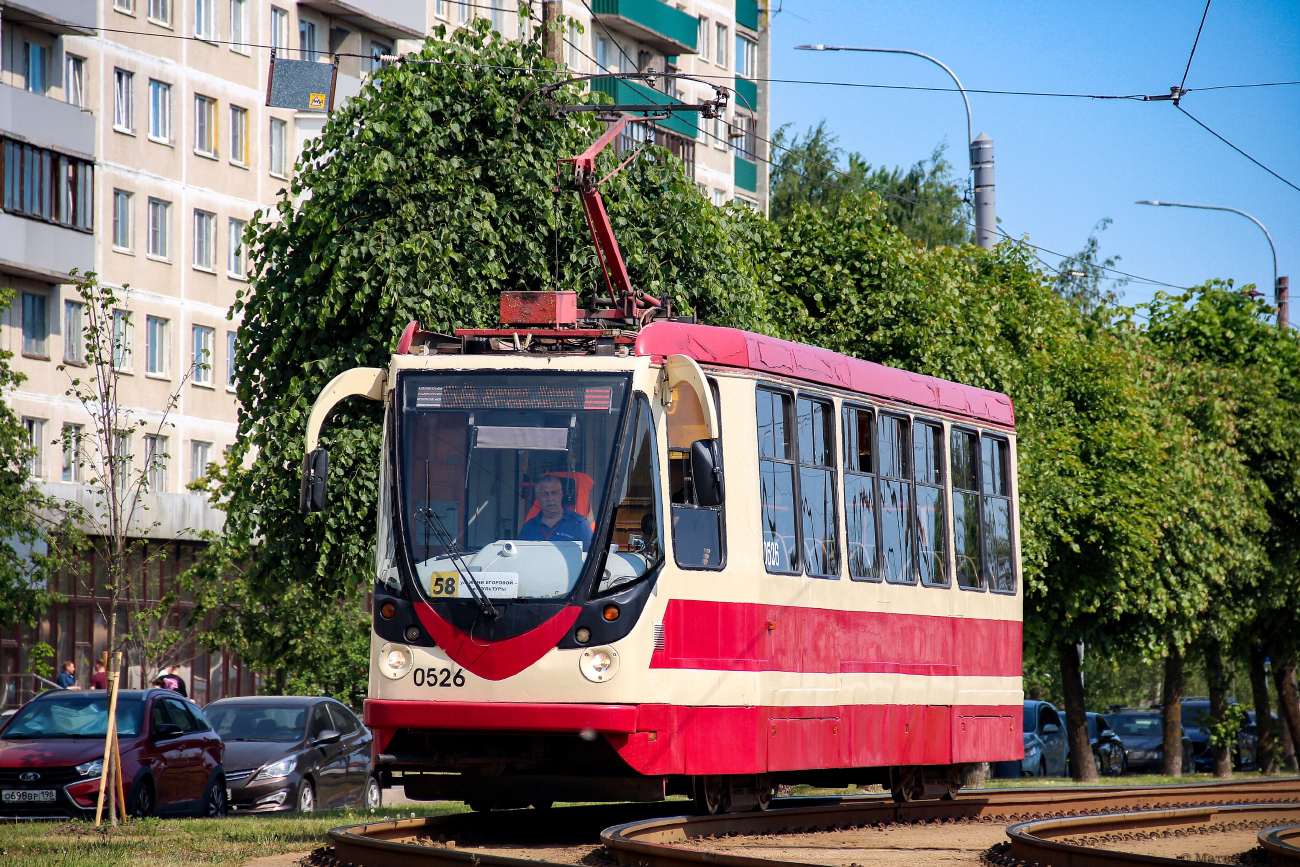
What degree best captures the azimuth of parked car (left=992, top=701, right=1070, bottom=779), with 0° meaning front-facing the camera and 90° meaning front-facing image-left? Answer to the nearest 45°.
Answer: approximately 45°

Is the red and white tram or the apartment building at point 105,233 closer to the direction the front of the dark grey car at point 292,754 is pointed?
the red and white tram

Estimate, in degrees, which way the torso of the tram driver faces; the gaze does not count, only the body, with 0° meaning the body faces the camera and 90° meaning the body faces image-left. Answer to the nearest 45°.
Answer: approximately 0°

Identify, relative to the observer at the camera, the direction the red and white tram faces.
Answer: facing the viewer and to the left of the viewer

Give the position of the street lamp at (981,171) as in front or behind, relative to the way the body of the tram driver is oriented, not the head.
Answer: behind

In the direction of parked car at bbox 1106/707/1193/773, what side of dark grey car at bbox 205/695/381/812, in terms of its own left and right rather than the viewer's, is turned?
back

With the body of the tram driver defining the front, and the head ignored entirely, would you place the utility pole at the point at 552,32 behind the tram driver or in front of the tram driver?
behind

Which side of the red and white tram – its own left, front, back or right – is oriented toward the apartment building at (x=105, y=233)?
right

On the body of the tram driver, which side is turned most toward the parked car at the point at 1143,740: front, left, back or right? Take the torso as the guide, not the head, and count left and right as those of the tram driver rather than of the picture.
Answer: back
